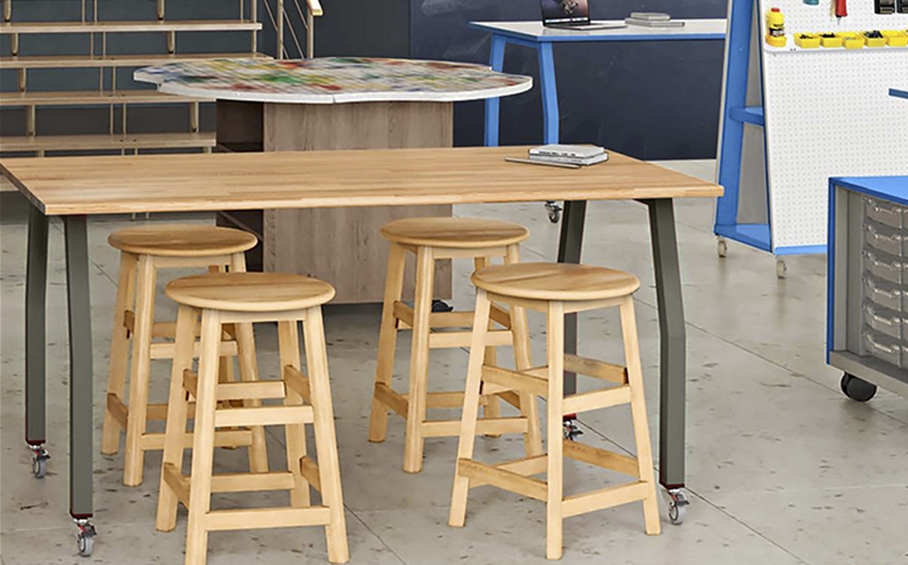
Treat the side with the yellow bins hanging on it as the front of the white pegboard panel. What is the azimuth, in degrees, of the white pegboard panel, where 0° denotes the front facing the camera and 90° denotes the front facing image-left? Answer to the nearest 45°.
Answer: approximately 0°

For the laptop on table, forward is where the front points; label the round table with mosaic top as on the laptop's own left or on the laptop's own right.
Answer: on the laptop's own right

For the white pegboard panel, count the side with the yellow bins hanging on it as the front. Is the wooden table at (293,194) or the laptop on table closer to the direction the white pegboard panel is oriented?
the wooden table

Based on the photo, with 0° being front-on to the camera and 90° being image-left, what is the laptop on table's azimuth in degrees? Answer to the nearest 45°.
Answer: approximately 315°

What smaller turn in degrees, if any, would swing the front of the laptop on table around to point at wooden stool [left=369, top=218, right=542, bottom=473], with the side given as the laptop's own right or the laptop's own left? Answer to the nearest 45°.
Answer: approximately 45° to the laptop's own right
